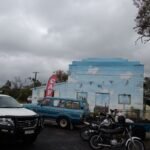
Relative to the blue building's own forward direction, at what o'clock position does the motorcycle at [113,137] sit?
The motorcycle is roughly at 12 o'clock from the blue building.

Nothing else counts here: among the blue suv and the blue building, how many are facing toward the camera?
1

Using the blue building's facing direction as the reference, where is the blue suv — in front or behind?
in front

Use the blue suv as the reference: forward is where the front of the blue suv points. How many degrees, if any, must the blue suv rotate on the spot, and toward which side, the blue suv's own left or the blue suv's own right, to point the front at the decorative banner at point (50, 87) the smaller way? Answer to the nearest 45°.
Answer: approximately 45° to the blue suv's own right

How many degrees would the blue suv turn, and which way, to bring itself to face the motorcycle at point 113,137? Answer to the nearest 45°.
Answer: approximately 135° to its left

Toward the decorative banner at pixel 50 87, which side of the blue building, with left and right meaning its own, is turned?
right

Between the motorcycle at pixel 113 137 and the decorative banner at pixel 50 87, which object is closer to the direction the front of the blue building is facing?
the motorcycle

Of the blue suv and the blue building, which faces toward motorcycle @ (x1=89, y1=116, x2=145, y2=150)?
the blue building

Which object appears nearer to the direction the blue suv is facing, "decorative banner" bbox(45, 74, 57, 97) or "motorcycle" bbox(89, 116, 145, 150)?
the decorative banner

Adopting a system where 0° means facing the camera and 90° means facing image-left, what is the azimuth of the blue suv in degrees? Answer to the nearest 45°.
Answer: approximately 135°

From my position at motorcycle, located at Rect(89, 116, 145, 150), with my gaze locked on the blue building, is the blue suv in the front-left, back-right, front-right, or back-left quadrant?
front-left

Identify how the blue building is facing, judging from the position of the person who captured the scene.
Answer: facing the viewer

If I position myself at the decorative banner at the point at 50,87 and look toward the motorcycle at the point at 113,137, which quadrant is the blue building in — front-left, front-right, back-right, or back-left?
front-left
